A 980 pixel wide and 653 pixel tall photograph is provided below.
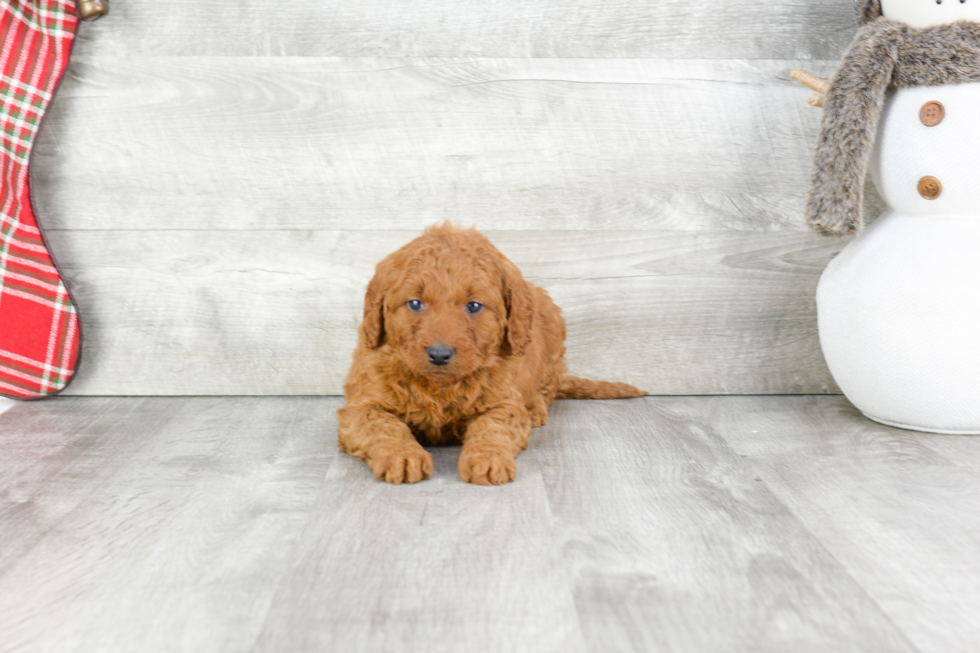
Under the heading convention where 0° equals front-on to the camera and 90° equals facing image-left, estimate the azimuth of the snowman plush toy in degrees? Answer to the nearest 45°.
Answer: approximately 0°

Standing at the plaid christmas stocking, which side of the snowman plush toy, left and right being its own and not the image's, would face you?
right

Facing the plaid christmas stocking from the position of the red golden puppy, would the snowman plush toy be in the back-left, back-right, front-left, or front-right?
back-right

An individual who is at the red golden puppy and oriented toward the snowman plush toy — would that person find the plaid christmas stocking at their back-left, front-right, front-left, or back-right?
back-left

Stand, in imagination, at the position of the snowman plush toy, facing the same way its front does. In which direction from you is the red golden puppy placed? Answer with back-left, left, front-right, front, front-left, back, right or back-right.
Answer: front-right
